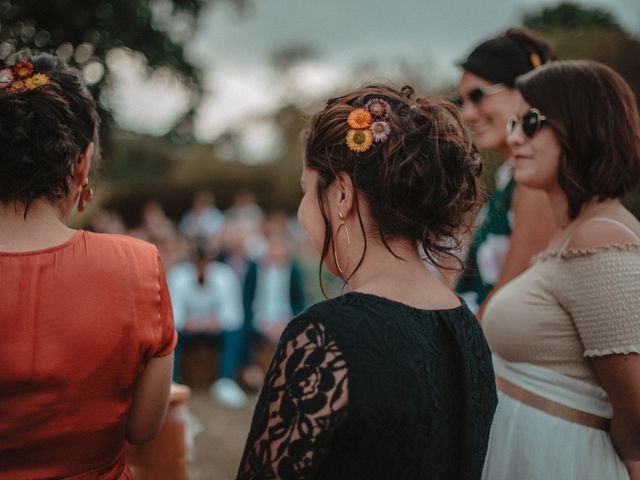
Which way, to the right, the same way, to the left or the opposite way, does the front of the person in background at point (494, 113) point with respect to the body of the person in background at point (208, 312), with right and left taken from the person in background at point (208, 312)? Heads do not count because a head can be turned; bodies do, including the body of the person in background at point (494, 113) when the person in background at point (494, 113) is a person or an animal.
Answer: to the right

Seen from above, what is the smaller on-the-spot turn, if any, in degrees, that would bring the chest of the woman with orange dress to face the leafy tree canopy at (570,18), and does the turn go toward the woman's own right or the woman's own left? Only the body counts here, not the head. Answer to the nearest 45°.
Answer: approximately 45° to the woman's own right

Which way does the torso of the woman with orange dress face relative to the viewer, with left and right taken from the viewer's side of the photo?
facing away from the viewer

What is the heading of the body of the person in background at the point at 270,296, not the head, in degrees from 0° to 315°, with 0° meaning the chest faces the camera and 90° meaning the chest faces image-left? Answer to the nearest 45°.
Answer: approximately 0°

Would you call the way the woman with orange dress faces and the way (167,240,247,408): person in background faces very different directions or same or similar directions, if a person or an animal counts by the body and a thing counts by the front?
very different directions

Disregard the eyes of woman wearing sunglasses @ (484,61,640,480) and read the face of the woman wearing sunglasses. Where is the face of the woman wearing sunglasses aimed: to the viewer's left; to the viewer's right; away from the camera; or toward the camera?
to the viewer's left

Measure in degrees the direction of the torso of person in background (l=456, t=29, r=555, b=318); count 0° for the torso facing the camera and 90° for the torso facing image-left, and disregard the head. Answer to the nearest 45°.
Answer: approximately 45°

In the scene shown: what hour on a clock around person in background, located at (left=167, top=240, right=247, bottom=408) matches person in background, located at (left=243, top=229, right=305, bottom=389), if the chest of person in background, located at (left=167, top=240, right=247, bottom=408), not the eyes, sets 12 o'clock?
person in background, located at (left=243, top=229, right=305, bottom=389) is roughly at 8 o'clock from person in background, located at (left=167, top=240, right=247, bottom=408).

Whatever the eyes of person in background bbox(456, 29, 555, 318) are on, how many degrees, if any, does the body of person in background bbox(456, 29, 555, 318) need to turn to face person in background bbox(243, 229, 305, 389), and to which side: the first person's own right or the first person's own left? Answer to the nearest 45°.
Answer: approximately 90° to the first person's own right
